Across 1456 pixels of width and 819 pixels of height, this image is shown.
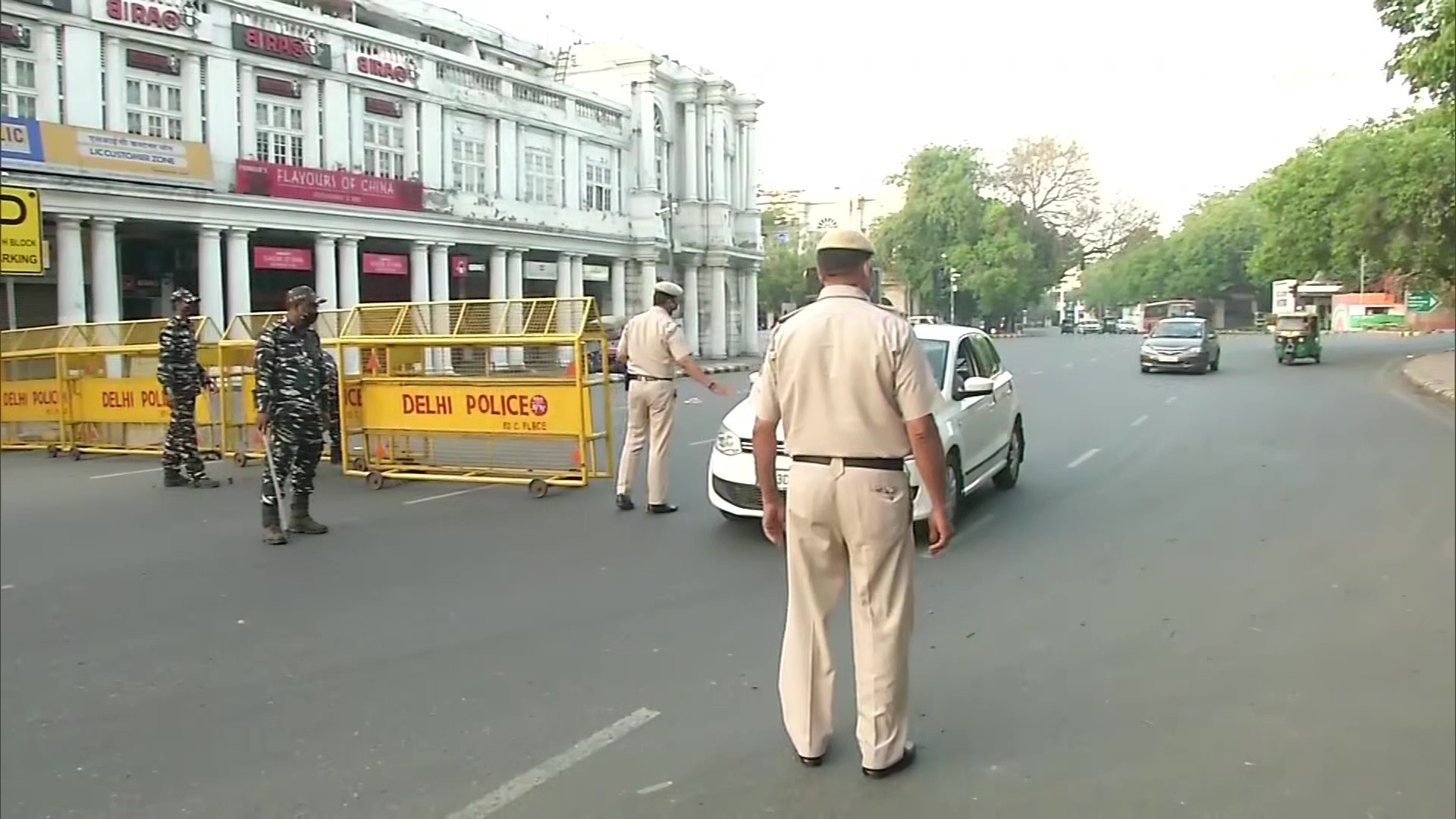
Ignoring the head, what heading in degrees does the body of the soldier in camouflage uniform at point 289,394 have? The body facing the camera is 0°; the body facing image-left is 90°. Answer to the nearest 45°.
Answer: approximately 315°

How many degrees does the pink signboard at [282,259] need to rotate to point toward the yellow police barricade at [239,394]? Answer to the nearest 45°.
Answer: approximately 45° to its right

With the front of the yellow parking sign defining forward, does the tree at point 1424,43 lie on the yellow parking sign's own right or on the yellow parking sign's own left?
on the yellow parking sign's own left

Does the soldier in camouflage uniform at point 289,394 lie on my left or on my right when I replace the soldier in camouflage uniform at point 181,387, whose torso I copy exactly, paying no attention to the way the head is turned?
on my right

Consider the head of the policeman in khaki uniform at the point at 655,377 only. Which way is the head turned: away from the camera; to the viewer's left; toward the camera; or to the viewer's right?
to the viewer's right

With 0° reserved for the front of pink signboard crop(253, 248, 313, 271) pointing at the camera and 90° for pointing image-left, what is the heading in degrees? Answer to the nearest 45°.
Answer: approximately 315°

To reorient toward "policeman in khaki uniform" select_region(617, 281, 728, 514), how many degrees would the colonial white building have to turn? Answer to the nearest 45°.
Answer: approximately 45° to its right

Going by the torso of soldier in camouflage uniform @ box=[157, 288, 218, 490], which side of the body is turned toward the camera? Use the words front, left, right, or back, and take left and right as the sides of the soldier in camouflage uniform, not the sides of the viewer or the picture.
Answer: right
